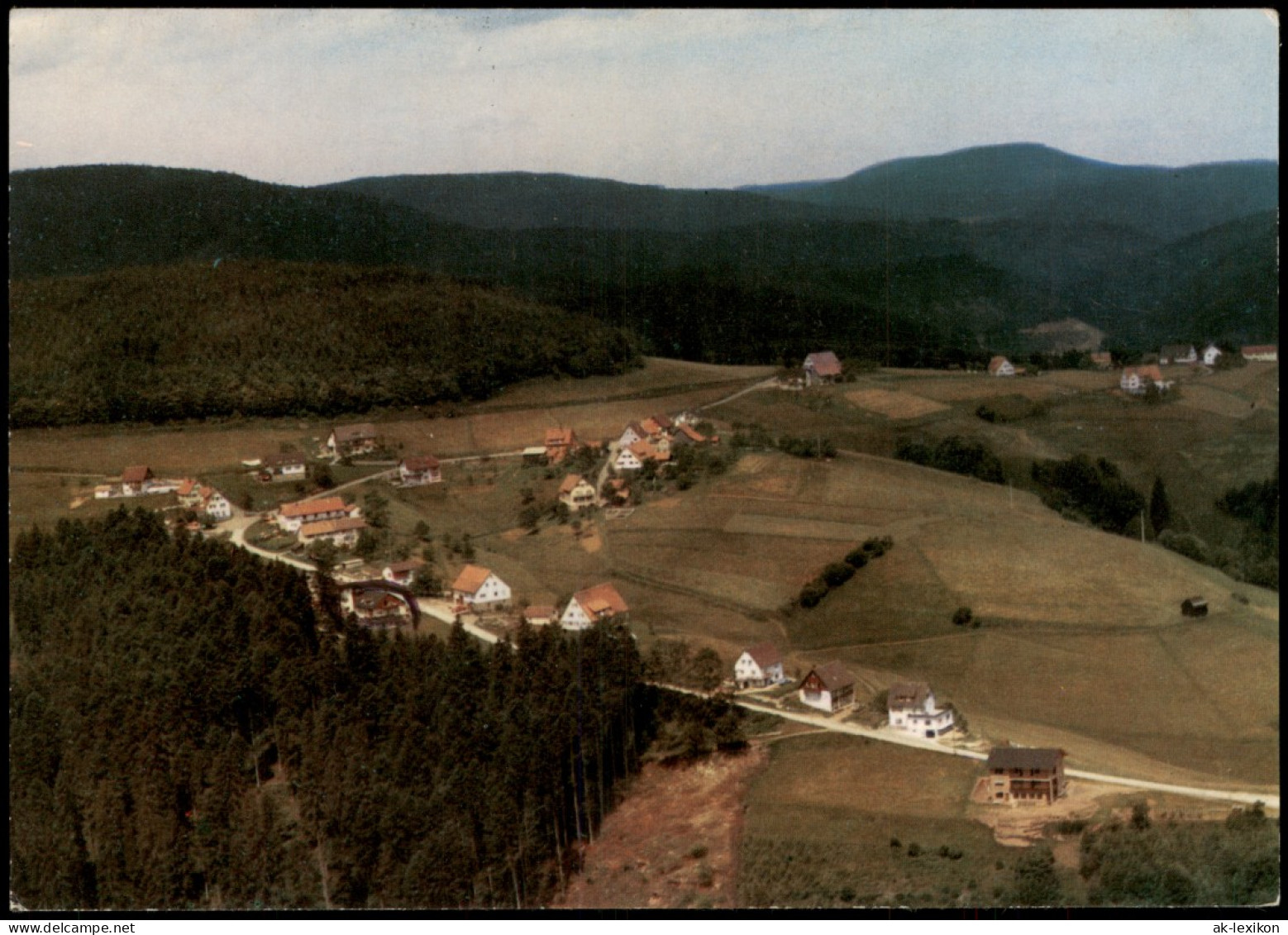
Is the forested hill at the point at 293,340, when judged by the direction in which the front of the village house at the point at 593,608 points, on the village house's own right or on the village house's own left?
on the village house's own right

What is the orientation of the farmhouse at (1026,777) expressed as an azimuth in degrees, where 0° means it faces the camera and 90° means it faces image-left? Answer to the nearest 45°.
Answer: approximately 0°

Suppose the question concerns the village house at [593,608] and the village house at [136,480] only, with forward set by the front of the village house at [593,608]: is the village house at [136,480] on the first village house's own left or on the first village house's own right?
on the first village house's own right

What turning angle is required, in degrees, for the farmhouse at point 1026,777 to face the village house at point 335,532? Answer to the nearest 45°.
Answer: approximately 90° to its right

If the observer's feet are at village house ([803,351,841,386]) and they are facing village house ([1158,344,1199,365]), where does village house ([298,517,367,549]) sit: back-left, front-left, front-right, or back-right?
back-right

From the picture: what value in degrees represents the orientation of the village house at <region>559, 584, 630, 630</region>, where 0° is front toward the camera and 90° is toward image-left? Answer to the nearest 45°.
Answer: approximately 45°

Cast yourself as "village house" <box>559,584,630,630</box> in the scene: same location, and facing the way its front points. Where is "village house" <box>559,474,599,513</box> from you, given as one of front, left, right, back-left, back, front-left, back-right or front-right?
back-right

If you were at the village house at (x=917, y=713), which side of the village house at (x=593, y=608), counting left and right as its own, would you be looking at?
left

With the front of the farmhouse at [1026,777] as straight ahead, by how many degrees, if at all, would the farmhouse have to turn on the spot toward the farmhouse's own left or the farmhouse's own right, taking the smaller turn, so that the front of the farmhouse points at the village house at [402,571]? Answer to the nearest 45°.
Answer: approximately 90° to the farmhouse's own right

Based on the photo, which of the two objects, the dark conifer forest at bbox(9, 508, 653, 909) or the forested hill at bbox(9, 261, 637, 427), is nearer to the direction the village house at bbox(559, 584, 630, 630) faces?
the dark conifer forest

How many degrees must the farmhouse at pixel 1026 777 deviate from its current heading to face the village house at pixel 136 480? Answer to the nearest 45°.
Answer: approximately 90° to its right

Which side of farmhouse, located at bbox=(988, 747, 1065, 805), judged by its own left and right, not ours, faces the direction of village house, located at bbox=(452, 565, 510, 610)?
right
